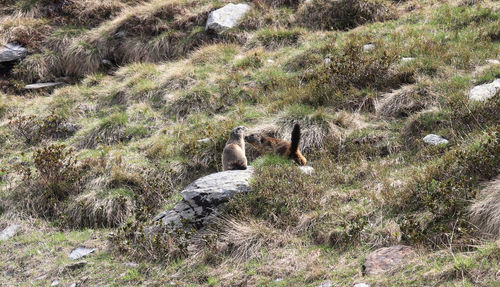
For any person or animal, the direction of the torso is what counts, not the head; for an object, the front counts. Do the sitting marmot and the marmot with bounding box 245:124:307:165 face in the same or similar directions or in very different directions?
very different directions

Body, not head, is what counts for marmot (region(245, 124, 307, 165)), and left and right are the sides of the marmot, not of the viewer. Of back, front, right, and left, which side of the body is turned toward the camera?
left

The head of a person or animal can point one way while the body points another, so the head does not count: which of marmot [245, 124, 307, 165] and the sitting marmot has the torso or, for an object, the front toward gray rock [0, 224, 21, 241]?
the marmot

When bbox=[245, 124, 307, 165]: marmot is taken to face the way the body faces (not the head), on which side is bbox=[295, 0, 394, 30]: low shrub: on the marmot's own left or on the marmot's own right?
on the marmot's own right

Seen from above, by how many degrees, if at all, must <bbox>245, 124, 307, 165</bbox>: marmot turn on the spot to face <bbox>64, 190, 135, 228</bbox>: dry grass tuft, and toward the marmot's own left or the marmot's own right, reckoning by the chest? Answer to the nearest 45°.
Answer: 0° — it already faces it

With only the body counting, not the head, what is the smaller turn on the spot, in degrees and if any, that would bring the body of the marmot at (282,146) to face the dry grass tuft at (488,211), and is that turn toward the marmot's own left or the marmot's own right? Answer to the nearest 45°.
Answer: approximately 135° to the marmot's own left
